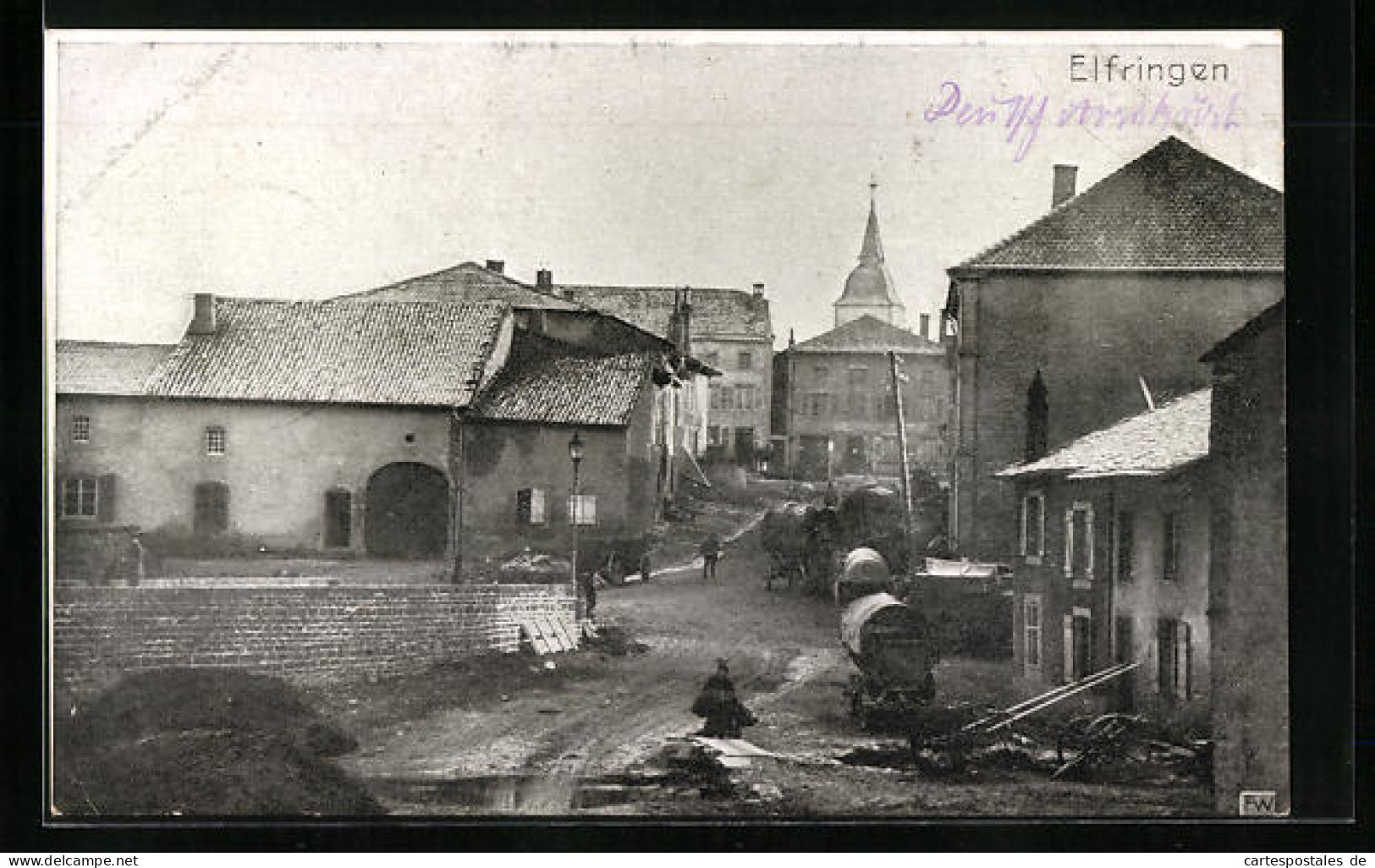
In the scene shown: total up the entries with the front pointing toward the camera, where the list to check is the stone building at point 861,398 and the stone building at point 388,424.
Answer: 2

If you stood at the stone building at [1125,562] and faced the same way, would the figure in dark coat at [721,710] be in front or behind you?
in front

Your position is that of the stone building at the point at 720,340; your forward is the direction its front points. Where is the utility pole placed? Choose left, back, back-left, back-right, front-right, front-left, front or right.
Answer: left

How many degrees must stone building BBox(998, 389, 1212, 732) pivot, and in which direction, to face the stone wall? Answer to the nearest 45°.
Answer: approximately 45° to its right

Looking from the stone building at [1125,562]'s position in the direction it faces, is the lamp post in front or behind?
in front

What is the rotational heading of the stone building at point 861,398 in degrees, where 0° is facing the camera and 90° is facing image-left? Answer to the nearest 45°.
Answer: approximately 0°

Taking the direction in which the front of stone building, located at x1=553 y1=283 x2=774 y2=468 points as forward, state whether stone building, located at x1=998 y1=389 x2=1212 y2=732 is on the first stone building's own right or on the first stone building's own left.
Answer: on the first stone building's own left

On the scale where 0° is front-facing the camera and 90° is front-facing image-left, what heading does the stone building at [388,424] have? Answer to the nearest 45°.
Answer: approximately 0°

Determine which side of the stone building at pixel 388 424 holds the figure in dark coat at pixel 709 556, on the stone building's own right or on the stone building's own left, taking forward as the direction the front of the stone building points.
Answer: on the stone building's own left
